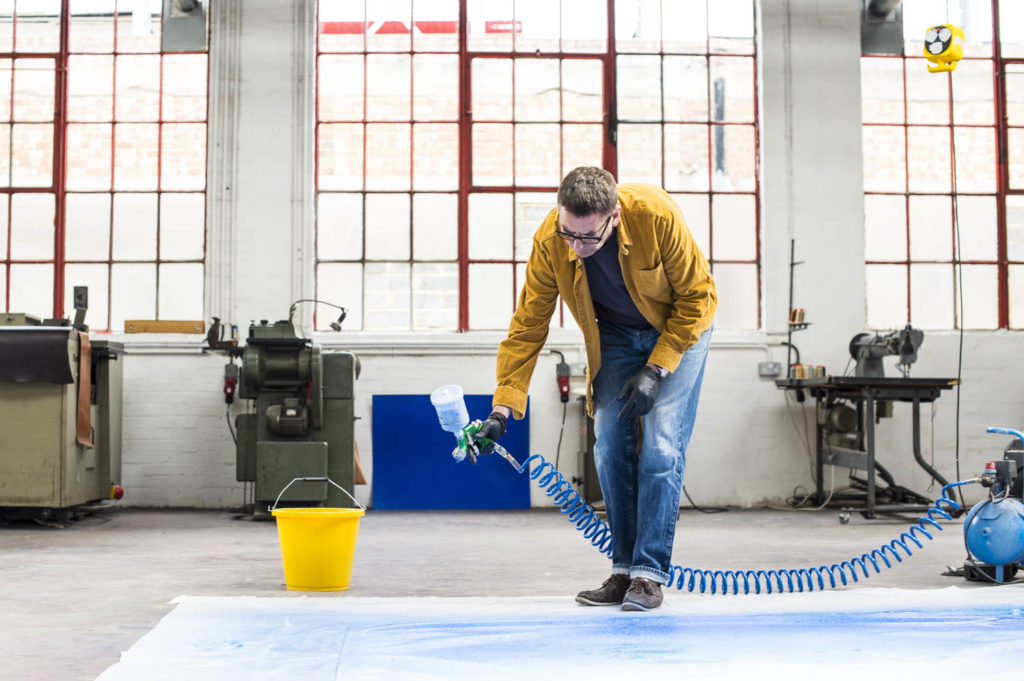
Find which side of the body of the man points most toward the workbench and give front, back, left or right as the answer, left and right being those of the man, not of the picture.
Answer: back

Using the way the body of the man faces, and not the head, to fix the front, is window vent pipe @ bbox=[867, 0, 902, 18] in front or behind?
behind

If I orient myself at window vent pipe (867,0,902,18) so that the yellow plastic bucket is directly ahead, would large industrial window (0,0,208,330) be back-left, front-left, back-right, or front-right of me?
front-right

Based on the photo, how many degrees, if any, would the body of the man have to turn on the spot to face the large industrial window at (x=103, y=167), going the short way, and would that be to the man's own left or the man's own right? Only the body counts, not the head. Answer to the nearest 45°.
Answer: approximately 90° to the man's own right

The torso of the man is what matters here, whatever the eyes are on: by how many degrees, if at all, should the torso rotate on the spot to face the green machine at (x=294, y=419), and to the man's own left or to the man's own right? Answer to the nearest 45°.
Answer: approximately 90° to the man's own right

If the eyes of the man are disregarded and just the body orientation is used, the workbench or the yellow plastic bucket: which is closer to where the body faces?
the yellow plastic bucket

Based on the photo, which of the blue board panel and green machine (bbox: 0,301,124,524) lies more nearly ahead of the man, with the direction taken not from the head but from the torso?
the green machine

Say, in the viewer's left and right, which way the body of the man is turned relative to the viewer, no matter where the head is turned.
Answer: facing the viewer and to the left of the viewer

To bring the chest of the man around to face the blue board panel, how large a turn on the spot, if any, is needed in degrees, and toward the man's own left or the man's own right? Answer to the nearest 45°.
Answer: approximately 135° to the man's own right
